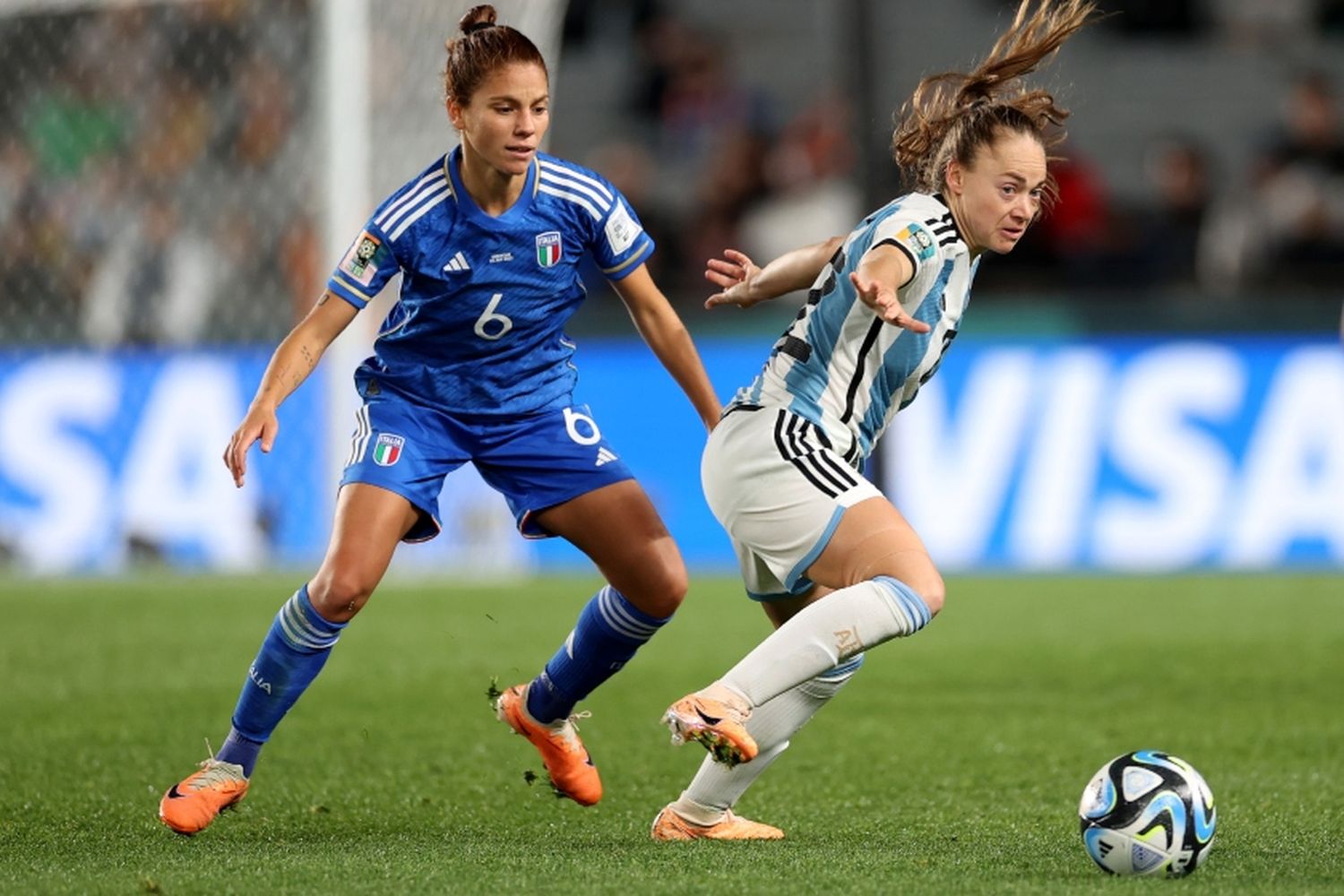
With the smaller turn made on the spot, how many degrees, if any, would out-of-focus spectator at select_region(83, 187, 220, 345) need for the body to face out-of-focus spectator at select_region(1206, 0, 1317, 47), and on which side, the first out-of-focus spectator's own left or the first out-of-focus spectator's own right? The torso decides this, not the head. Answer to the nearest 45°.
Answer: approximately 90° to the first out-of-focus spectator's own left

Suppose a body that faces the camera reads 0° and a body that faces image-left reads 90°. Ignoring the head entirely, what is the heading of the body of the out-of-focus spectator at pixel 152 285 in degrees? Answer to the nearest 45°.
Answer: approximately 0°

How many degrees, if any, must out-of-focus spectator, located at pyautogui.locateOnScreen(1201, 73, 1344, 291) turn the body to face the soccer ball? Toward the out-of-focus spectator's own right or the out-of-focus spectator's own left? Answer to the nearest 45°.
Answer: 0° — they already face it

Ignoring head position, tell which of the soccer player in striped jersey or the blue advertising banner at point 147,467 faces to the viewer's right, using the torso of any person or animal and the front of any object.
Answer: the soccer player in striped jersey

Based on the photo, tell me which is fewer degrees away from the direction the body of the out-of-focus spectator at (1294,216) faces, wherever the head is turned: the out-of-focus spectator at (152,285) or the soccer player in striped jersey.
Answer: the soccer player in striped jersey

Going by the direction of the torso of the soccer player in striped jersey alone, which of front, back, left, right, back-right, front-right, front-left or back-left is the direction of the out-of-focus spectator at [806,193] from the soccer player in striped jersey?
left

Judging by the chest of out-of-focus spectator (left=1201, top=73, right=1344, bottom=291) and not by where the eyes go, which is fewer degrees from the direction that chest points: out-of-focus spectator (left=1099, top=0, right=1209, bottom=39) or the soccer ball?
the soccer ball

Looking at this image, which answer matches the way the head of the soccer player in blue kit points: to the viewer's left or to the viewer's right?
to the viewer's right

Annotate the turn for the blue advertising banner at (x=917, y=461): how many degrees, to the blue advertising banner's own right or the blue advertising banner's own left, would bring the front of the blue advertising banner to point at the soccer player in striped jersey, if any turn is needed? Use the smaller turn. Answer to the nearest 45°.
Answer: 0° — it already faces them
